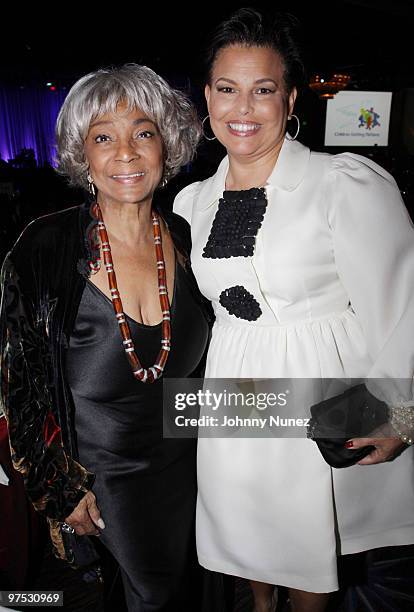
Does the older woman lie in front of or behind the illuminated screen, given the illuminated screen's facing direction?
in front

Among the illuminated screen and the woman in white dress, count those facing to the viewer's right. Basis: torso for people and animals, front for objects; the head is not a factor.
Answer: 0

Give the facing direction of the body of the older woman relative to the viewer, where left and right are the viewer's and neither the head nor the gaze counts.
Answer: facing the viewer and to the right of the viewer

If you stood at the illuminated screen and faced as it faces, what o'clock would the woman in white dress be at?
The woman in white dress is roughly at 12 o'clock from the illuminated screen.

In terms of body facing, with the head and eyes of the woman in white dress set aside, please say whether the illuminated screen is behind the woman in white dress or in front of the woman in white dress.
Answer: behind

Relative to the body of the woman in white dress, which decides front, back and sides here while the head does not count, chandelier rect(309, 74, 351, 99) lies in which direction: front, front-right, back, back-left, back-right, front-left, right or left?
back-right
